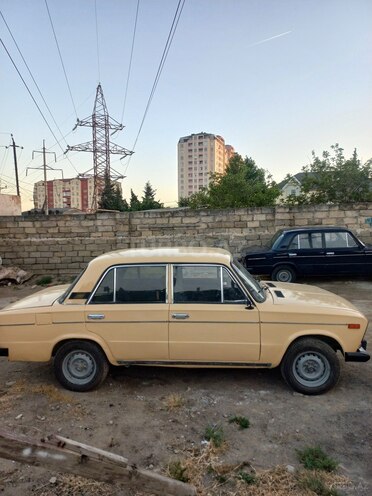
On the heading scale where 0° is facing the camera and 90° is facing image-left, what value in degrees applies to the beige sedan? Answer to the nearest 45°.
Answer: approximately 270°

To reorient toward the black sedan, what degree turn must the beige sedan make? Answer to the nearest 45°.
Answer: approximately 45° to its left

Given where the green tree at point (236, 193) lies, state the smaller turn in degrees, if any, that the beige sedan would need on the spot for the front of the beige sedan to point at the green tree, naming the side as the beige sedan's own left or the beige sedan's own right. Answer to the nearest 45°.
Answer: approximately 90° to the beige sedan's own left

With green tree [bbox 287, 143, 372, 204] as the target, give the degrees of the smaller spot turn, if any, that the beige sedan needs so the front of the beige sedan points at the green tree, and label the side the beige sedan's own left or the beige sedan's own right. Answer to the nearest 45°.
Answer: approximately 45° to the beige sedan's own left
